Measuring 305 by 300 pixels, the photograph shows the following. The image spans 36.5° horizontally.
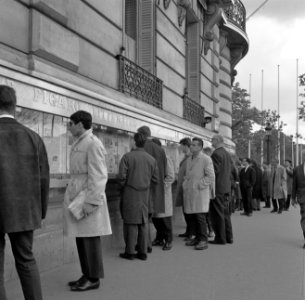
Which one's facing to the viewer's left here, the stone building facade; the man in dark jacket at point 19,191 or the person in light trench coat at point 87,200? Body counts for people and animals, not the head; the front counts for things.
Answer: the person in light trench coat

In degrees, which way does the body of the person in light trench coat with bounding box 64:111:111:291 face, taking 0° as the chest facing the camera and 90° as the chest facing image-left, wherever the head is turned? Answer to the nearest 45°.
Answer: approximately 90°

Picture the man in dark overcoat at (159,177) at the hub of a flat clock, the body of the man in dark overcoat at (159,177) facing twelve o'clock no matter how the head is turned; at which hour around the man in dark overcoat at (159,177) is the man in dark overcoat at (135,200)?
the man in dark overcoat at (135,200) is roughly at 8 o'clock from the man in dark overcoat at (159,177).

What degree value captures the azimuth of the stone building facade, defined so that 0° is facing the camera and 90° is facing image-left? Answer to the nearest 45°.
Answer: approximately 315°

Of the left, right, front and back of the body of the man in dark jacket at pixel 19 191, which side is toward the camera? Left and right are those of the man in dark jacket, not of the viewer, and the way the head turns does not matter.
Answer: back

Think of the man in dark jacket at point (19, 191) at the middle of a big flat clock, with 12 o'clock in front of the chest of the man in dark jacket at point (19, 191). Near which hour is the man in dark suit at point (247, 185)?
the man in dark suit at point (247, 185) is roughly at 1 o'clock from the man in dark jacket at point (19, 191).

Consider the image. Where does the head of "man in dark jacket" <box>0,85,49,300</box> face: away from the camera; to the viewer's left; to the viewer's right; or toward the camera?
away from the camera

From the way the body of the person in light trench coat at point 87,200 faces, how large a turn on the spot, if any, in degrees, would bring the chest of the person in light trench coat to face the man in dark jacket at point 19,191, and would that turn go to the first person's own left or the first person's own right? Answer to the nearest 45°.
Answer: approximately 45° to the first person's own left

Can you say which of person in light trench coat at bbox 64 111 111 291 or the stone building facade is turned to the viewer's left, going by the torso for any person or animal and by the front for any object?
the person in light trench coat

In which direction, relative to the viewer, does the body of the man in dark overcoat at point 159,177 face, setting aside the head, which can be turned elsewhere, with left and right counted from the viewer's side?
facing away from the viewer and to the left of the viewer

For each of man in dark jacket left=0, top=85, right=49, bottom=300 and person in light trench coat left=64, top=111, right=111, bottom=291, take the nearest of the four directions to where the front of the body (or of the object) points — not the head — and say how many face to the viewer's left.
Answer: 1

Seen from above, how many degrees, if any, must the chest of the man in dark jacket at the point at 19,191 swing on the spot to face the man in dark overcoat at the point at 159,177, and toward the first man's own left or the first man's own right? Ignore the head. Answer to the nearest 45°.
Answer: approximately 45° to the first man's own right

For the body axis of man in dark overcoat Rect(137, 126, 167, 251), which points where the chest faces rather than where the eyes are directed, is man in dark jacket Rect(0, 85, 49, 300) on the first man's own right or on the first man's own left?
on the first man's own left

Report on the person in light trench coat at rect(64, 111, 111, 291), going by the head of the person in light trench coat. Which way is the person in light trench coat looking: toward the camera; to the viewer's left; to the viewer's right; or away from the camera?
to the viewer's left

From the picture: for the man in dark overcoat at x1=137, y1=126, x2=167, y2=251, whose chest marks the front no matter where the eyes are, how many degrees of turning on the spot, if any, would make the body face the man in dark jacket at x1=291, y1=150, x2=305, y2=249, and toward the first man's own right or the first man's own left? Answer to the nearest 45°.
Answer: approximately 90° to the first man's own right
